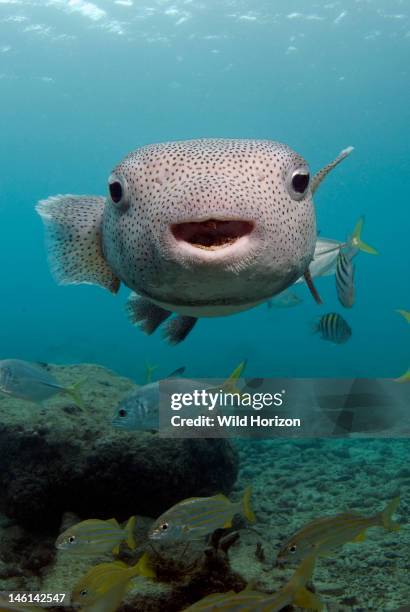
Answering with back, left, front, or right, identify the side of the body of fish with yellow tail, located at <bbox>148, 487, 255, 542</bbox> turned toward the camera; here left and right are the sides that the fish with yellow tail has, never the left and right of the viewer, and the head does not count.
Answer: left

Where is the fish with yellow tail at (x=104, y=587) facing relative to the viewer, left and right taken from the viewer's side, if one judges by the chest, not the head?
facing to the left of the viewer

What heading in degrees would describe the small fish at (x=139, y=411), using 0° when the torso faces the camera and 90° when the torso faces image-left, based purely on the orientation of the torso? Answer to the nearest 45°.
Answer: approximately 90°

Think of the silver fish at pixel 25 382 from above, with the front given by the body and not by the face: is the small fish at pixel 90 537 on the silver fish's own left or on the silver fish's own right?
on the silver fish's own left

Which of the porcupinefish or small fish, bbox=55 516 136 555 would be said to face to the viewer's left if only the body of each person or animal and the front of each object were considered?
the small fish

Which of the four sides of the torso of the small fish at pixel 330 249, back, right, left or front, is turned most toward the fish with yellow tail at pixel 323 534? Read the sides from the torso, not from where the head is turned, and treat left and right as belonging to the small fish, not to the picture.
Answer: left

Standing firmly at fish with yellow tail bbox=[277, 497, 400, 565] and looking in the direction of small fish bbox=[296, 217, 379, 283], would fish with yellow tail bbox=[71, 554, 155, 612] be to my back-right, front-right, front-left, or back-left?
back-left

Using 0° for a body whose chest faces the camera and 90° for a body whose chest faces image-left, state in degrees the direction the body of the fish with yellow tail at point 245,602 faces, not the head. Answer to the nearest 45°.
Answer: approximately 90°

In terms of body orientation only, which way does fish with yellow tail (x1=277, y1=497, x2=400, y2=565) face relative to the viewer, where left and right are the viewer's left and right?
facing to the left of the viewer

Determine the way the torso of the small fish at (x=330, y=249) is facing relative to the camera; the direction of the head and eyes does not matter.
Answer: to the viewer's left

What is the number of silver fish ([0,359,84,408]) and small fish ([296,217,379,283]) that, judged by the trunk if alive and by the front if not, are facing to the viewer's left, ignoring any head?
2

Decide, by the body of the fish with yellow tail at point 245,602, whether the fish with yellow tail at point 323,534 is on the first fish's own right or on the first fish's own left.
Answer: on the first fish's own right
